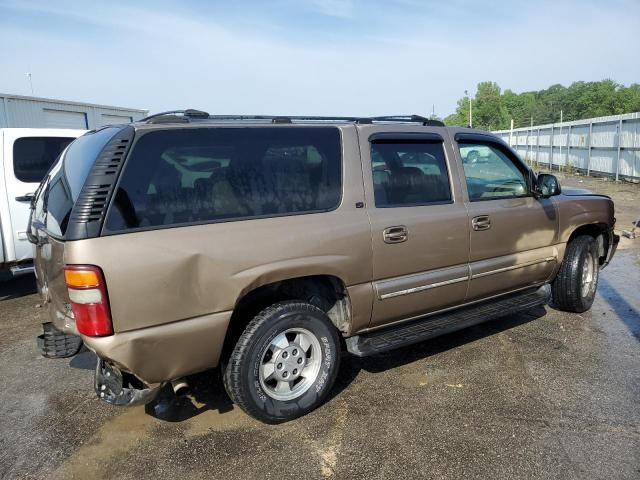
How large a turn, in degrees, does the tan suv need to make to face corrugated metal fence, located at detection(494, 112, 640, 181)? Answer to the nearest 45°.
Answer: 0° — it already faces it

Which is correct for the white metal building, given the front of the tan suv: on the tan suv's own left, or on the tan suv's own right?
on the tan suv's own left

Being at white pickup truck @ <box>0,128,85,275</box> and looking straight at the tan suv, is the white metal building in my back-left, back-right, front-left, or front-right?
back-left

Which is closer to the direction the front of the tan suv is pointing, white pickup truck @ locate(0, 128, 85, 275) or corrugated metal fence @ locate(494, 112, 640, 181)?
the corrugated metal fence

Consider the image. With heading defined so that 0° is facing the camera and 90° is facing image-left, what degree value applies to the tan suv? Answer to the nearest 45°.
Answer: approximately 225°

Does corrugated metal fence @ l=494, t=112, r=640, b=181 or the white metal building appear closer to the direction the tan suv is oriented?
the corrugated metal fence

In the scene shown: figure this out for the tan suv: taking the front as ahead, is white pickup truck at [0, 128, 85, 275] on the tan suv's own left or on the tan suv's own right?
on the tan suv's own left
